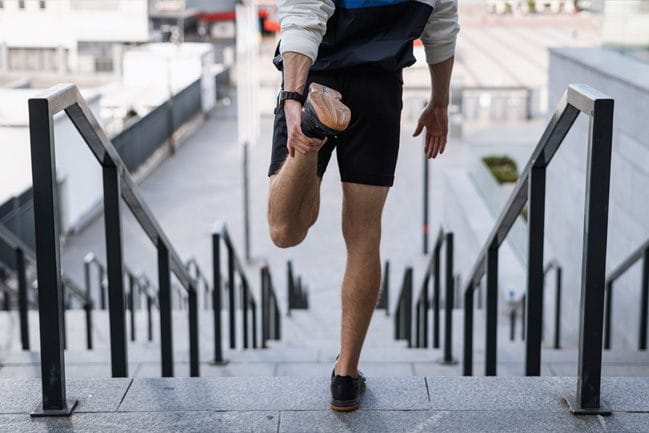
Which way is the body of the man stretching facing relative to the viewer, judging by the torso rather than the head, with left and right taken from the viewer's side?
facing away from the viewer

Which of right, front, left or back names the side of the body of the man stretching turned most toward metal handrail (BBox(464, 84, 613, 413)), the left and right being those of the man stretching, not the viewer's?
right

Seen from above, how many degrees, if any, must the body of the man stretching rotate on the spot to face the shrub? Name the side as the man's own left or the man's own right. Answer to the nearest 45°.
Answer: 0° — they already face it

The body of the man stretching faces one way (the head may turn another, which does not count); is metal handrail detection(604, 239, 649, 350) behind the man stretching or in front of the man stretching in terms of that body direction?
in front

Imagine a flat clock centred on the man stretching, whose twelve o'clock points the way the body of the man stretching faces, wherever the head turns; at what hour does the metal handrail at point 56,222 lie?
The metal handrail is roughly at 9 o'clock from the man stretching.

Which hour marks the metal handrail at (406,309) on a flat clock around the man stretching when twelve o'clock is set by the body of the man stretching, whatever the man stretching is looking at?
The metal handrail is roughly at 12 o'clock from the man stretching.

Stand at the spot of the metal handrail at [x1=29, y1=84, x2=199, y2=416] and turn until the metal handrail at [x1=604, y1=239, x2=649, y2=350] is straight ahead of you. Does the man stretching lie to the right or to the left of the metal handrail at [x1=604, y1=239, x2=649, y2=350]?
right
